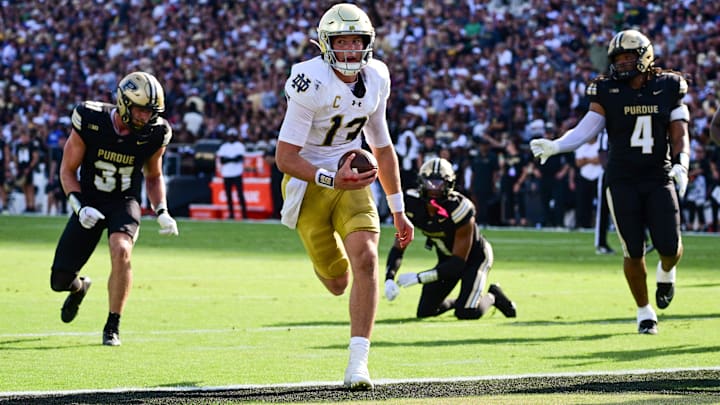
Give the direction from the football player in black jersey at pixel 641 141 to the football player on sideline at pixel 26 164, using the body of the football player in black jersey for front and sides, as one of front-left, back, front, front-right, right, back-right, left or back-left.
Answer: back-right

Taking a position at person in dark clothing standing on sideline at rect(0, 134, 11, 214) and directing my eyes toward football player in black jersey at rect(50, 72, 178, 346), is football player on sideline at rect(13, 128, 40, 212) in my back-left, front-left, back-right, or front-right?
front-left

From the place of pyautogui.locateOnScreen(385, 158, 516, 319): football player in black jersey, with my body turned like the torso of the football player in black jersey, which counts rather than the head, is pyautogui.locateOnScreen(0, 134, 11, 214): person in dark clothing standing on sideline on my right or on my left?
on my right

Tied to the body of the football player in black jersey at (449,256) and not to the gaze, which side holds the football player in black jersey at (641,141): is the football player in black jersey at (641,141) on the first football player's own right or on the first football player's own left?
on the first football player's own left

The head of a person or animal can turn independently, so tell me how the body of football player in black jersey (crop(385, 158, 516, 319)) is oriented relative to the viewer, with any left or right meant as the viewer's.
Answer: facing the viewer and to the left of the viewer

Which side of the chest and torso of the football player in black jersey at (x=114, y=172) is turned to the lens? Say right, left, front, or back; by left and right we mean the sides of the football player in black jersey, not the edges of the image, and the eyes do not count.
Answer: front

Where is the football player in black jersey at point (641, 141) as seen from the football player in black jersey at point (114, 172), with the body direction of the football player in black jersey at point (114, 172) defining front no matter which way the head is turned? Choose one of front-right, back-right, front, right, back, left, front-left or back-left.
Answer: left

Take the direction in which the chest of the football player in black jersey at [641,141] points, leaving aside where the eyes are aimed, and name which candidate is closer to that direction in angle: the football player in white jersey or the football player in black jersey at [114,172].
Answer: the football player in white jersey

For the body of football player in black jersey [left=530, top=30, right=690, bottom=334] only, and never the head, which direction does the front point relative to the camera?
toward the camera

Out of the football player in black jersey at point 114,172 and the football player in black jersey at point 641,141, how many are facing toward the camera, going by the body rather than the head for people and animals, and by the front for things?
2

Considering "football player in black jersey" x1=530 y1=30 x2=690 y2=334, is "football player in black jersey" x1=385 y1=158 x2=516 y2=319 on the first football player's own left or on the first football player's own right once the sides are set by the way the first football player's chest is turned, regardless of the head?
on the first football player's own right

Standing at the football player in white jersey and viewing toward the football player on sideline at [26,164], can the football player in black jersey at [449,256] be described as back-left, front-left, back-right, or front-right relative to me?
front-right

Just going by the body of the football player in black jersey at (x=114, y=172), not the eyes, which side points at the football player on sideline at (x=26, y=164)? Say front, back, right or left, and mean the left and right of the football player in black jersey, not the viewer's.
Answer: back
